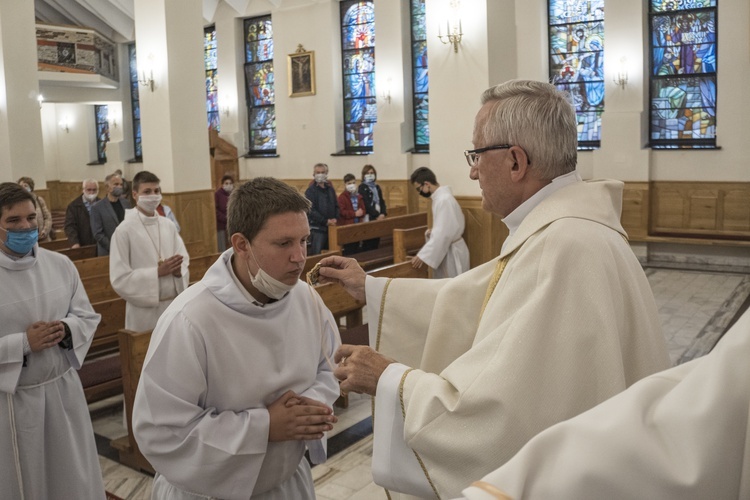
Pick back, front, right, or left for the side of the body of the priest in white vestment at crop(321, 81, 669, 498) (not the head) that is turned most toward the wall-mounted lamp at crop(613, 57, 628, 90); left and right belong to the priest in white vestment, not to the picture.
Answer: right

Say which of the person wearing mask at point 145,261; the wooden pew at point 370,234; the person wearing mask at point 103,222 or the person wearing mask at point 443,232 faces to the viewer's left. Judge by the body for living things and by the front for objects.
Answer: the person wearing mask at point 443,232

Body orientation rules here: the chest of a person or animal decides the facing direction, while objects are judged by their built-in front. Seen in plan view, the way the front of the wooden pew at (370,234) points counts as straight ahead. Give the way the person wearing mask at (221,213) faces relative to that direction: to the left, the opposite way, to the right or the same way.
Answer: the same way

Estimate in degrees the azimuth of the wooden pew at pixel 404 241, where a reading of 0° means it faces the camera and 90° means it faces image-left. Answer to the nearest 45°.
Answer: approximately 315°

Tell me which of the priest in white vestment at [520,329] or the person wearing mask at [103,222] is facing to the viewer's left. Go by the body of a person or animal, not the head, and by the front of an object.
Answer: the priest in white vestment

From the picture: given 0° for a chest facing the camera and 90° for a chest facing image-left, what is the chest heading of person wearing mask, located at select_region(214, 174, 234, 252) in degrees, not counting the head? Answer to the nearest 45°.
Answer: approximately 315°

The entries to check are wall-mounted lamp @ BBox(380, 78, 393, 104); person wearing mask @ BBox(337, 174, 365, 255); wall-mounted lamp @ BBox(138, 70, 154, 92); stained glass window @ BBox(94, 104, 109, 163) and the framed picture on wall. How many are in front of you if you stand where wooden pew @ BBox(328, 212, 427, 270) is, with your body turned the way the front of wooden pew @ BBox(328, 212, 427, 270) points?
0

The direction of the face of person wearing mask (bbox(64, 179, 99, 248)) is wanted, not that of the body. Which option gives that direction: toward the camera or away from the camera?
toward the camera

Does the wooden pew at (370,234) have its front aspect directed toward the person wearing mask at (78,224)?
no

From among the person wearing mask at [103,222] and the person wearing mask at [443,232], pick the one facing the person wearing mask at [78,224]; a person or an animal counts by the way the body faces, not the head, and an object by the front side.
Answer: the person wearing mask at [443,232]

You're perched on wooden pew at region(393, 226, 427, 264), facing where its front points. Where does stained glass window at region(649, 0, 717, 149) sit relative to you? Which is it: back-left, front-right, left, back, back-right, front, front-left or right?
left

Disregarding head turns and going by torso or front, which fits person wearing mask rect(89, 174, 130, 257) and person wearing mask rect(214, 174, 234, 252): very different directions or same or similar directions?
same or similar directions

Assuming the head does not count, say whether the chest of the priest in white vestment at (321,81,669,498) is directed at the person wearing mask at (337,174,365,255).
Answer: no

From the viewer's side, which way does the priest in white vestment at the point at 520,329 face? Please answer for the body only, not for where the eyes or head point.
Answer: to the viewer's left

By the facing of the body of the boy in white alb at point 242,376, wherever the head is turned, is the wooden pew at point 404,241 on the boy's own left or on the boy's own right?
on the boy's own left

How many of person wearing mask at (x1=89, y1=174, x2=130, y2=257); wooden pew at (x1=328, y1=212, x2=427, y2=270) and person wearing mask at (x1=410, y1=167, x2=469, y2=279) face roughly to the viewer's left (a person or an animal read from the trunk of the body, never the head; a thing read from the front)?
1

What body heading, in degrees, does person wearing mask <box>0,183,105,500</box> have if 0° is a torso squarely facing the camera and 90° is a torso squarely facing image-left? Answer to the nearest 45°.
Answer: approximately 315°

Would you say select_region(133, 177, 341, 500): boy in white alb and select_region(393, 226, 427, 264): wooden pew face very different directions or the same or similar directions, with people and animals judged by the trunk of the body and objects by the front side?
same or similar directions

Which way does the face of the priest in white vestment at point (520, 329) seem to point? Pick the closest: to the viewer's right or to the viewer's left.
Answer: to the viewer's left

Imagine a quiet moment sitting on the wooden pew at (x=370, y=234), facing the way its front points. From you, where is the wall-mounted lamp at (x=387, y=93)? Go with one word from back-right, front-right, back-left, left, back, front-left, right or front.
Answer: back-left
